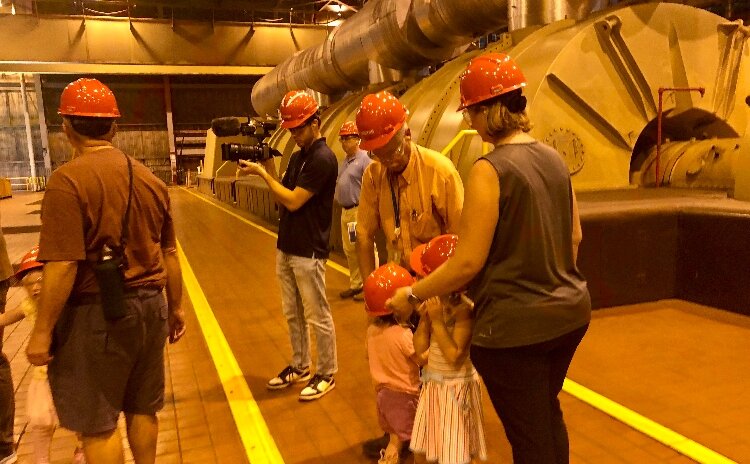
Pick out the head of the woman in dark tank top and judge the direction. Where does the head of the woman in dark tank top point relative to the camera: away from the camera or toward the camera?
away from the camera

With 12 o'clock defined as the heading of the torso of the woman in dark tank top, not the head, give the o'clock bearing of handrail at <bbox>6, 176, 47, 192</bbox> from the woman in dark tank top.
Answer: The handrail is roughly at 12 o'clock from the woman in dark tank top.

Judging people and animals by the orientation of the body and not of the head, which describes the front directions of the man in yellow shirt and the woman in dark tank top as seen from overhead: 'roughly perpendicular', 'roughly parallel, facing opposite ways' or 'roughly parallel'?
roughly perpendicular

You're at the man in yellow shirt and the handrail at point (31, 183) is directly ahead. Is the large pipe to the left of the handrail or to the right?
right

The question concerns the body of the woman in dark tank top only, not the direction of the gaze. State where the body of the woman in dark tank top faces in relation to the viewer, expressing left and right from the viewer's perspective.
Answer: facing away from the viewer and to the left of the viewer

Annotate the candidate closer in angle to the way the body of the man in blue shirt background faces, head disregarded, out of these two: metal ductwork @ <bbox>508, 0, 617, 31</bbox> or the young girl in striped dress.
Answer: the young girl in striped dress

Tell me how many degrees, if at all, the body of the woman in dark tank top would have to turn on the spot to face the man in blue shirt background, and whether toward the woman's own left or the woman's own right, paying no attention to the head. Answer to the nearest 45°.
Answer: approximately 45° to the woman's own right

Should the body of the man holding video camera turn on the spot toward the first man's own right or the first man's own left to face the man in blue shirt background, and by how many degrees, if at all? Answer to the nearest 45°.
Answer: approximately 135° to the first man's own right

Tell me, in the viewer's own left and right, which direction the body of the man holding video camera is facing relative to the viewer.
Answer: facing the viewer and to the left of the viewer

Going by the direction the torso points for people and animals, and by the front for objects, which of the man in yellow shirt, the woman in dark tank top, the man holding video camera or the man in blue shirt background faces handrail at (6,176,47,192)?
the woman in dark tank top

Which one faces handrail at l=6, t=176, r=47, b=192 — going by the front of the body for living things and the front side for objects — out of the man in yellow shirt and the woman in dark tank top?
the woman in dark tank top

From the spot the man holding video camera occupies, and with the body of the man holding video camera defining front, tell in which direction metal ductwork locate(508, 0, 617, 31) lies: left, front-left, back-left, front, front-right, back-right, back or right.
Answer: back

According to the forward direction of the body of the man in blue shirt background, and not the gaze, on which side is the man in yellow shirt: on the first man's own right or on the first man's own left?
on the first man's own left
